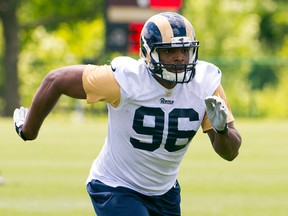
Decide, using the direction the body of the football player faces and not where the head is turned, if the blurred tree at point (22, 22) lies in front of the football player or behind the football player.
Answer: behind

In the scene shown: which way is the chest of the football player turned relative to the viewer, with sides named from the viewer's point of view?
facing the viewer and to the right of the viewer

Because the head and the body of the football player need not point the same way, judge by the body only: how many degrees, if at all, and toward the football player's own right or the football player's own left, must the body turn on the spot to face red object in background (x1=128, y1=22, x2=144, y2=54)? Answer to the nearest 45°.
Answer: approximately 135° to the football player's own left

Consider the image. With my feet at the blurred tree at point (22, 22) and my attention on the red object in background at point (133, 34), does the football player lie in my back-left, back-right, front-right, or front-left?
front-right

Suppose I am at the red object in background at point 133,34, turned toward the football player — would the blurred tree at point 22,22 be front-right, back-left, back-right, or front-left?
back-right
